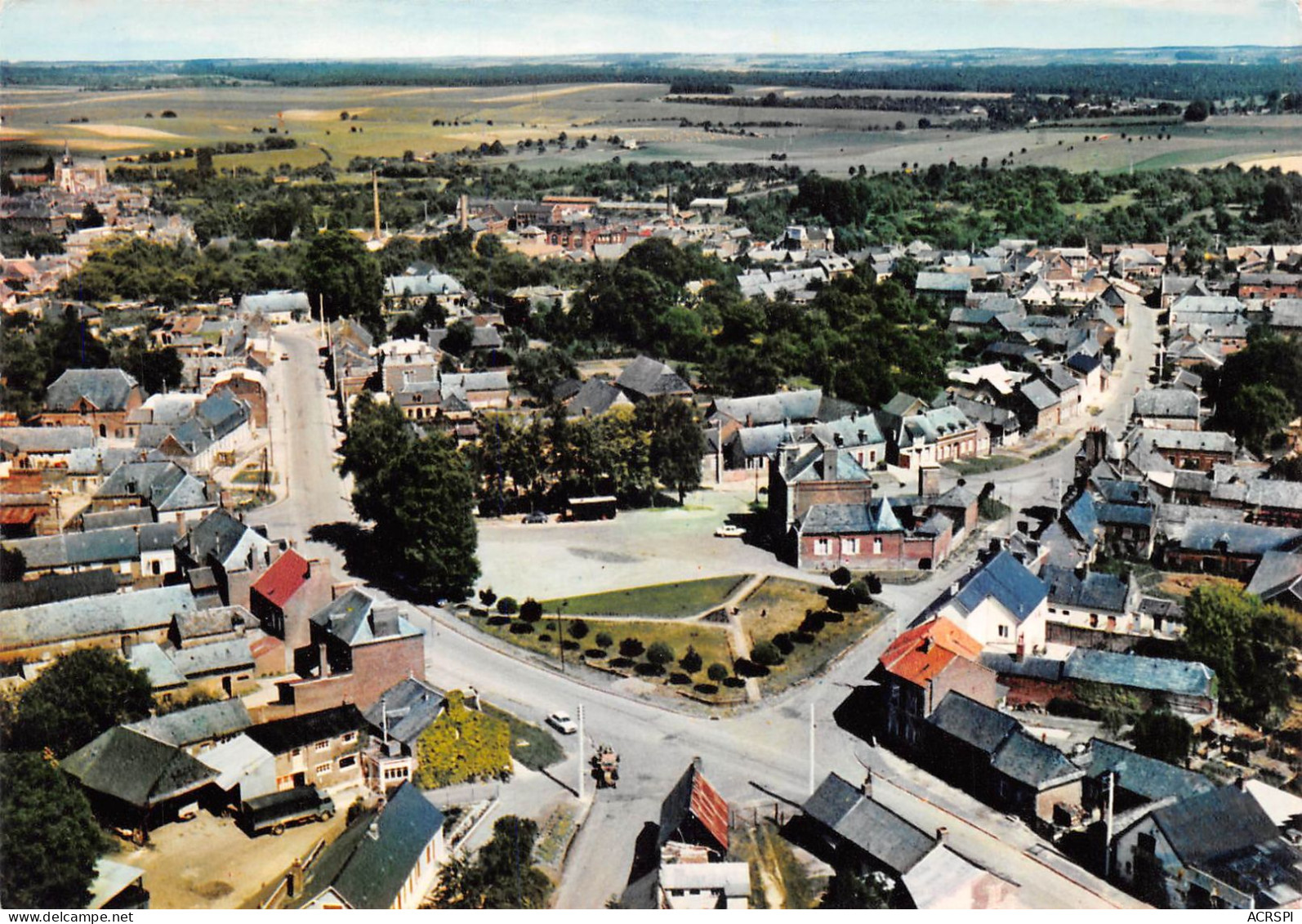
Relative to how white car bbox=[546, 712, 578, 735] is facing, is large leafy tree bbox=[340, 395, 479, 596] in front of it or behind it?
behind

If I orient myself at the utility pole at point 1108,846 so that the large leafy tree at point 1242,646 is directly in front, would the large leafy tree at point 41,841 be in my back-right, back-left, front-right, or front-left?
back-left

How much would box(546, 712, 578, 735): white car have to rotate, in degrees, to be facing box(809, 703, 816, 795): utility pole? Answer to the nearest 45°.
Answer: approximately 45° to its left

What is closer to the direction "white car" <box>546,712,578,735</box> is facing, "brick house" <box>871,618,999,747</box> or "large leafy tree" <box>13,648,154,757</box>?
the brick house

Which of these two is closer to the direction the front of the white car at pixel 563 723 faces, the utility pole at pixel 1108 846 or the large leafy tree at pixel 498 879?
the utility pole

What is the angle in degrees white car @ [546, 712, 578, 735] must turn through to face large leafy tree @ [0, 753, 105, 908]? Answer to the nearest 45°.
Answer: approximately 90° to its right

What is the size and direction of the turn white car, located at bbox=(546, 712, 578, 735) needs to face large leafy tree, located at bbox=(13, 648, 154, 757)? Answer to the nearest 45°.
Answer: approximately 135° to its right
